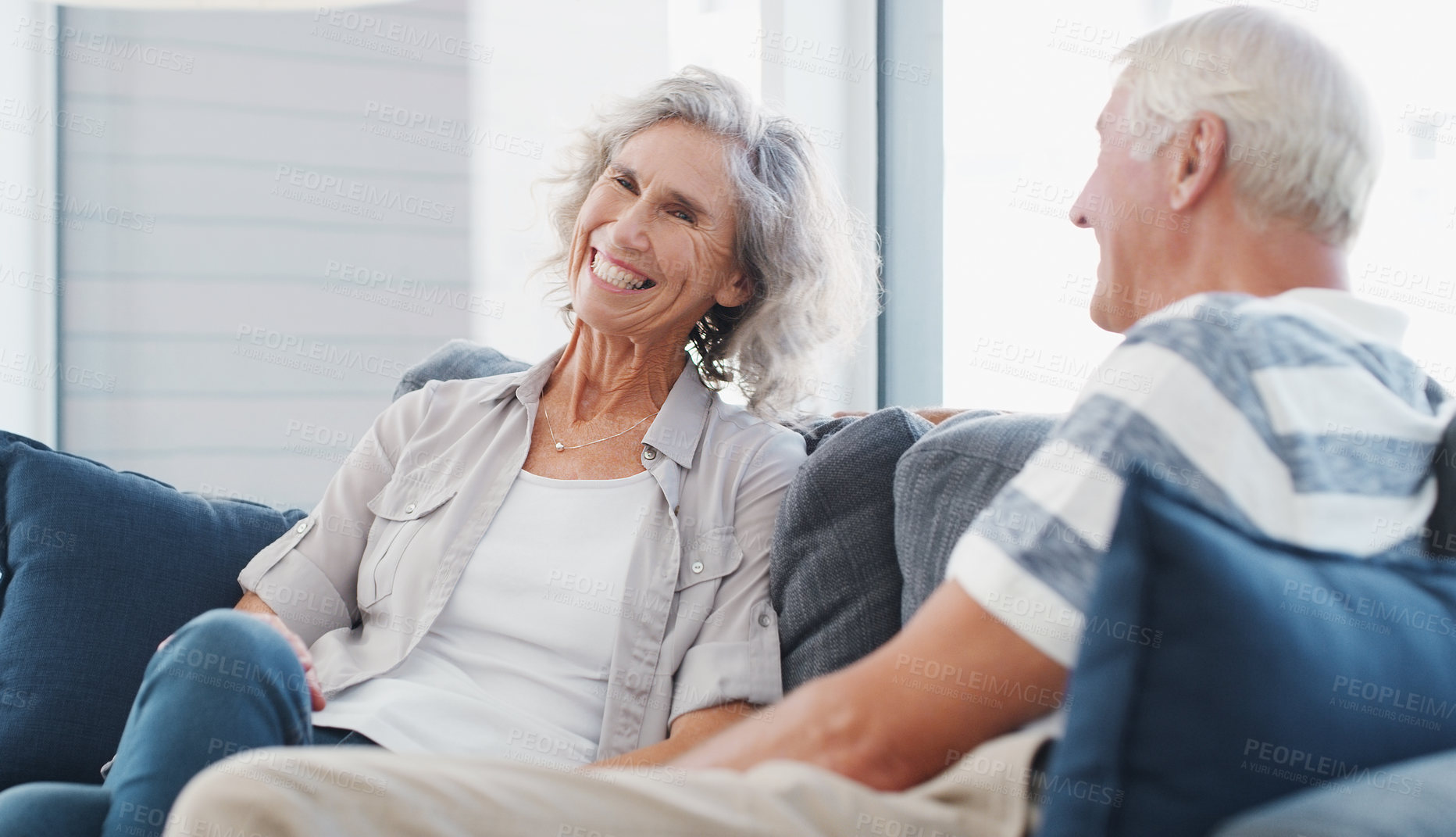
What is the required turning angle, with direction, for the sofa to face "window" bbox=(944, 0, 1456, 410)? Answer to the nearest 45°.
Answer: approximately 135° to its left

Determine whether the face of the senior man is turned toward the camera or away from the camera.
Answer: away from the camera

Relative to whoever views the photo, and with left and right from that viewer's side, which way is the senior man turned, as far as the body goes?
facing away from the viewer and to the left of the viewer

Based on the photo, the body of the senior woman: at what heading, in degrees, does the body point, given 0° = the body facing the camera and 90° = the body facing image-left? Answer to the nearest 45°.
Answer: approximately 45°

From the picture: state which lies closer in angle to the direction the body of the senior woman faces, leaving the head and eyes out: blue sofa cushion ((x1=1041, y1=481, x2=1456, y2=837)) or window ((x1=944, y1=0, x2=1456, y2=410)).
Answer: the blue sofa cushion

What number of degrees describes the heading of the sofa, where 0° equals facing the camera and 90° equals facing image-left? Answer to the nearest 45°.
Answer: approximately 0°
